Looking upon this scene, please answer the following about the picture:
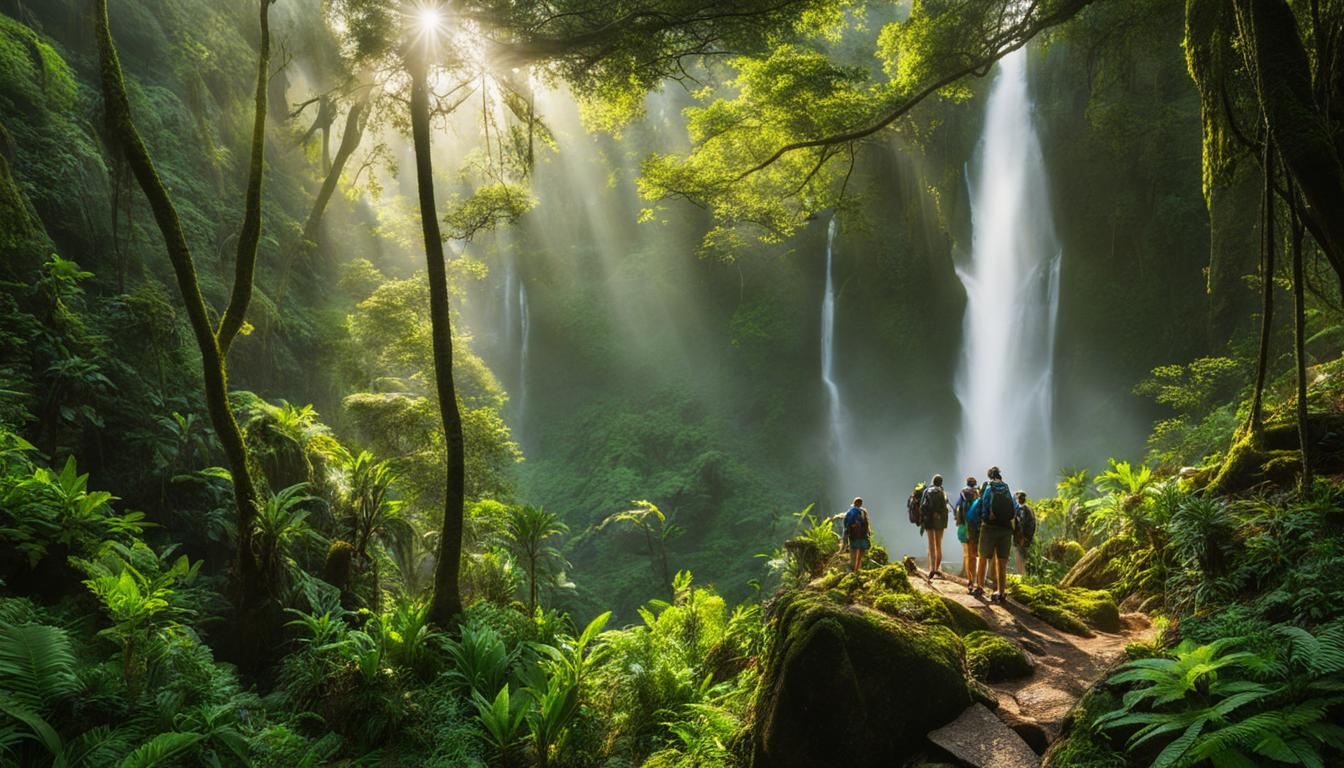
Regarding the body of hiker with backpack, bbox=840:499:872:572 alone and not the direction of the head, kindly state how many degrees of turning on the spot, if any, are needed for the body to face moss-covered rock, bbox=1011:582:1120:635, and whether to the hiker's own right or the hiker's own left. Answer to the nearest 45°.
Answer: approximately 135° to the hiker's own right

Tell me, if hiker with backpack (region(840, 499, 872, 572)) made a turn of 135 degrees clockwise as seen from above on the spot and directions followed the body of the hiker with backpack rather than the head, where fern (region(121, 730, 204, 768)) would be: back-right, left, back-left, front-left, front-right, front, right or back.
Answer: right

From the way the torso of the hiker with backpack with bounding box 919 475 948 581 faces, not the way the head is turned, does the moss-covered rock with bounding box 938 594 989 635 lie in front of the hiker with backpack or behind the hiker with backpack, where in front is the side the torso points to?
behind

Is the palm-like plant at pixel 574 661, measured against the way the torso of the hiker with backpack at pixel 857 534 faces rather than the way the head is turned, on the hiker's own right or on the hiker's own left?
on the hiker's own left

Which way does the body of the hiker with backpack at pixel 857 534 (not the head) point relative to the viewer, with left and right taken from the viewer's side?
facing away from the viewer

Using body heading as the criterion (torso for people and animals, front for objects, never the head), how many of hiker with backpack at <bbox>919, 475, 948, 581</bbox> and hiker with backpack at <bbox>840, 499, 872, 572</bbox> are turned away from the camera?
2

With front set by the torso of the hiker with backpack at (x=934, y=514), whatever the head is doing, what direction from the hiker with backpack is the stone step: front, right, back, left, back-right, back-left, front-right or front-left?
back

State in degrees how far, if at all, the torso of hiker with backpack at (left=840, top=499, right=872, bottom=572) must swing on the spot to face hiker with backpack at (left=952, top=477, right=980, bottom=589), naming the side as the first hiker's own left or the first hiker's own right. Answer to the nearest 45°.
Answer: approximately 90° to the first hiker's own right

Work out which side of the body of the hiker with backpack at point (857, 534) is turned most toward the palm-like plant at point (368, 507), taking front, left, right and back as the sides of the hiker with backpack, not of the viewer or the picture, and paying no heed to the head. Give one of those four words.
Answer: left

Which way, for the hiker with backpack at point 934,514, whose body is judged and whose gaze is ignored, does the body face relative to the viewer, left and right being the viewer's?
facing away from the viewer
